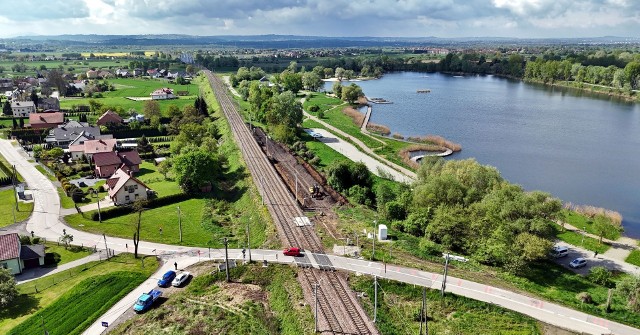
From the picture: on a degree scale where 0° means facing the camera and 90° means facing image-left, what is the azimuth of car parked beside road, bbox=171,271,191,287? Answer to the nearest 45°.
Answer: approximately 45°

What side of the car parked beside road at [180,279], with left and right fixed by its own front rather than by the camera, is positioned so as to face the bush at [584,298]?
right

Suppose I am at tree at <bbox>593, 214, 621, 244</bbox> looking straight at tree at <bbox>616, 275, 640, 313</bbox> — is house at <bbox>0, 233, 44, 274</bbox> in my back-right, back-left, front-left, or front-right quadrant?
front-right

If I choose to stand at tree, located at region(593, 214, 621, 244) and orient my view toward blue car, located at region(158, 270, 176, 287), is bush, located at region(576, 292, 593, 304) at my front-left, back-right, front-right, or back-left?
front-left

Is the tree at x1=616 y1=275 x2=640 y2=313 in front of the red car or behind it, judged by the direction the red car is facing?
behind

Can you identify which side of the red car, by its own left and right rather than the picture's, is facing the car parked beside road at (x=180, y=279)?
front

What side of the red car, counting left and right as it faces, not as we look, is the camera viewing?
left
